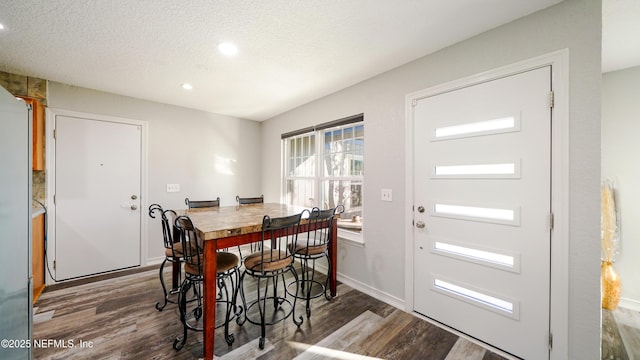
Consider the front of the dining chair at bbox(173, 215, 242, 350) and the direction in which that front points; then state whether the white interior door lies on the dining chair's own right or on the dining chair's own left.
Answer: on the dining chair's own left

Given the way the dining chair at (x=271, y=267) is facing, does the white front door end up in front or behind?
behind

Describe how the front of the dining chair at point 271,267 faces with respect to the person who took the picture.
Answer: facing away from the viewer and to the left of the viewer

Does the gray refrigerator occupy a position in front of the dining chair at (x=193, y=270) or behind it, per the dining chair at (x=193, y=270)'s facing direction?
behind

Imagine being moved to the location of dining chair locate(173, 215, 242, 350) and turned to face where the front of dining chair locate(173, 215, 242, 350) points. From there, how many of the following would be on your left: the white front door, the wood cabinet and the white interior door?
2

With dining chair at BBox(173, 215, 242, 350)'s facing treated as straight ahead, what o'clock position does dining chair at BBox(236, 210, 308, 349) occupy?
dining chair at BBox(236, 210, 308, 349) is roughly at 2 o'clock from dining chair at BBox(173, 215, 242, 350).

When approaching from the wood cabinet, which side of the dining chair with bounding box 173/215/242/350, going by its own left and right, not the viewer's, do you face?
left

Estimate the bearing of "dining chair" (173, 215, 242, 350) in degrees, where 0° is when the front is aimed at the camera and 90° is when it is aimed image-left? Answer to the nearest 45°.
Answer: approximately 225°
